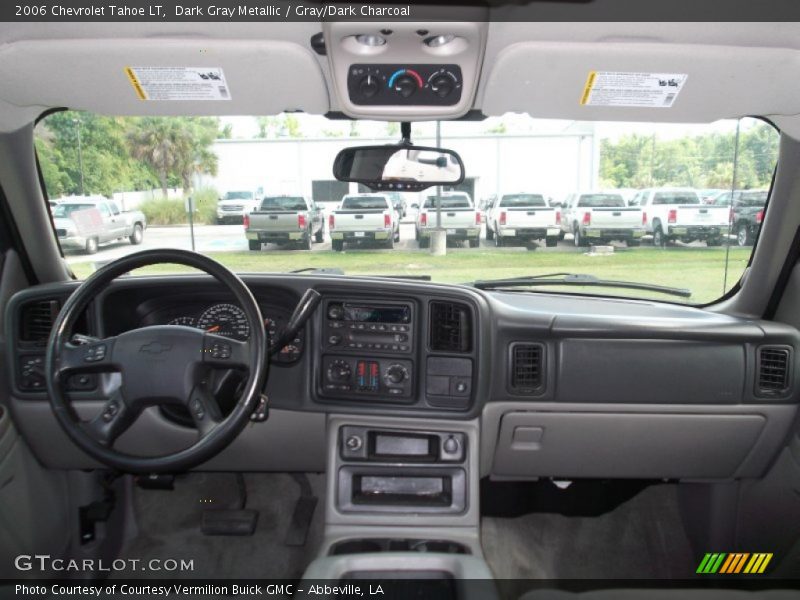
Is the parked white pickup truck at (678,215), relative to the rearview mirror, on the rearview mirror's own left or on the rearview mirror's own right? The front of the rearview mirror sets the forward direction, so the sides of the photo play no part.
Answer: on the rearview mirror's own left

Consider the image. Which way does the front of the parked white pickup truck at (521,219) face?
away from the camera

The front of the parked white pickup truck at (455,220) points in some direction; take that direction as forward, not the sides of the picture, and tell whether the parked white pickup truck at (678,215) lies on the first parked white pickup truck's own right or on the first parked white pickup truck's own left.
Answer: on the first parked white pickup truck's own right

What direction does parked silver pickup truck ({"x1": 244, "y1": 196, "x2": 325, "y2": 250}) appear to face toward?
away from the camera

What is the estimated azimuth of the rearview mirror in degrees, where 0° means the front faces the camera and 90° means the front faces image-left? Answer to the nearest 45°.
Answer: approximately 0°

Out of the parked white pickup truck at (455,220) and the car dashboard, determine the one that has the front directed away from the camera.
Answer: the parked white pickup truck

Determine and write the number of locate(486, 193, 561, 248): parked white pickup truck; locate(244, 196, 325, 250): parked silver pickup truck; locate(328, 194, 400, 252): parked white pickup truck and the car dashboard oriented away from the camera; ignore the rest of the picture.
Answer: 3

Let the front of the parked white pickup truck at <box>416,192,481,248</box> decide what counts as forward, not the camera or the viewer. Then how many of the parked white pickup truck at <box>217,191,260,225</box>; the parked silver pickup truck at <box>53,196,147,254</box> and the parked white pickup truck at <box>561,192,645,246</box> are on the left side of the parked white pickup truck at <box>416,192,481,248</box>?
2

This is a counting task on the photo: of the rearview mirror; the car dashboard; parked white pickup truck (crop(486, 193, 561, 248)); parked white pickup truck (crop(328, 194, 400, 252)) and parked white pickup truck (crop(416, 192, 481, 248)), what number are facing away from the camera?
3

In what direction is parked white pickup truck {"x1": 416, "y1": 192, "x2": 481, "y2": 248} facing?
away from the camera

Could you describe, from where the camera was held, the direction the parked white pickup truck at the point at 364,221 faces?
facing away from the viewer

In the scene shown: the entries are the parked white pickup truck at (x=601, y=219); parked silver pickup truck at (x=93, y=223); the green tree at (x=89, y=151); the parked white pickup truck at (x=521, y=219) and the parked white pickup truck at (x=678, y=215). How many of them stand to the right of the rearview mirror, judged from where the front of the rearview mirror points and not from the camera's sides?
2
